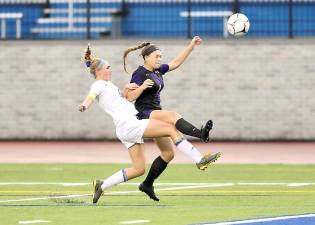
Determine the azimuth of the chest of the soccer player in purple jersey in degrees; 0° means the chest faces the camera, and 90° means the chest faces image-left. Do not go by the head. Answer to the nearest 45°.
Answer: approximately 315°

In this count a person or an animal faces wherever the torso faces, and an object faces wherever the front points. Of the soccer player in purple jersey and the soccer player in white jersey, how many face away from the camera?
0

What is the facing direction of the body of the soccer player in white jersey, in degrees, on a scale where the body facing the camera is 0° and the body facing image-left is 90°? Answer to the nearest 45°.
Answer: approximately 270°

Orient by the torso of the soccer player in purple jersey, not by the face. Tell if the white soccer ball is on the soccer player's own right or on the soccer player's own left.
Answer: on the soccer player's own left

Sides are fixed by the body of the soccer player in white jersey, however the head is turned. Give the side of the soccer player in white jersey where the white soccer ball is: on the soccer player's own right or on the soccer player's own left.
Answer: on the soccer player's own left
